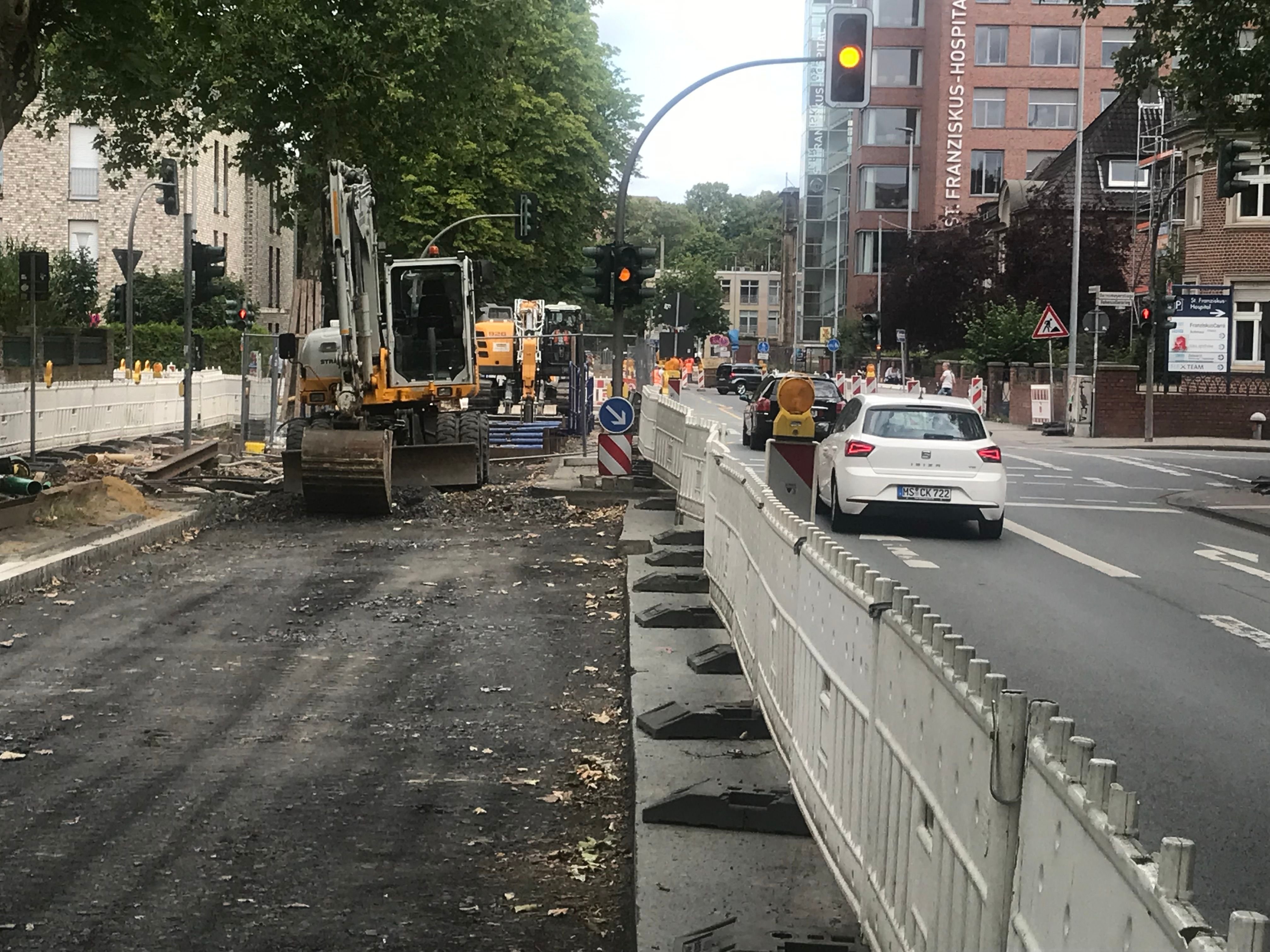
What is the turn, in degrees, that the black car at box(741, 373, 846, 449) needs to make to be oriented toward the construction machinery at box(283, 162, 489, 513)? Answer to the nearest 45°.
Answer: approximately 180°

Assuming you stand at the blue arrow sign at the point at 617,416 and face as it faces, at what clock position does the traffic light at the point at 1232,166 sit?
The traffic light is roughly at 8 o'clock from the blue arrow sign.

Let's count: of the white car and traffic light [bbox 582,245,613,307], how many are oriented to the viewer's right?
0

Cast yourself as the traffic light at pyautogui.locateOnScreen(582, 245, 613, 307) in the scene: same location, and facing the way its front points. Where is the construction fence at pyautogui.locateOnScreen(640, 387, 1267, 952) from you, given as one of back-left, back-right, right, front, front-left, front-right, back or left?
left

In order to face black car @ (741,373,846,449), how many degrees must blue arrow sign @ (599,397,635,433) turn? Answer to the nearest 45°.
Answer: approximately 180°

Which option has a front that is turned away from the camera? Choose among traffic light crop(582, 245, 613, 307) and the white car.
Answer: the white car

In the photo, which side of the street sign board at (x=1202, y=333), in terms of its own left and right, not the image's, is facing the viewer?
front

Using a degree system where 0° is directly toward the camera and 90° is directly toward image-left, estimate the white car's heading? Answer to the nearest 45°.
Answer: approximately 180°

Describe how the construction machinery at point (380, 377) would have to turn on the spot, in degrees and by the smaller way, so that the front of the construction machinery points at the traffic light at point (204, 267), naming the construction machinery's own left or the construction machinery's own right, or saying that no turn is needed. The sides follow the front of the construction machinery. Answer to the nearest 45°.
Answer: approximately 135° to the construction machinery's own right

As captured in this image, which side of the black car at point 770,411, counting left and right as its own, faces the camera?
back

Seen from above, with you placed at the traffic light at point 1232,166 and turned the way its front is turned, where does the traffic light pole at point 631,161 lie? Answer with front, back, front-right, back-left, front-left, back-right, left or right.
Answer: back-right

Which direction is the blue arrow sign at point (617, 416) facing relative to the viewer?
toward the camera

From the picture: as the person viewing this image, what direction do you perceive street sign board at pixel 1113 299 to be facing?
facing the viewer
